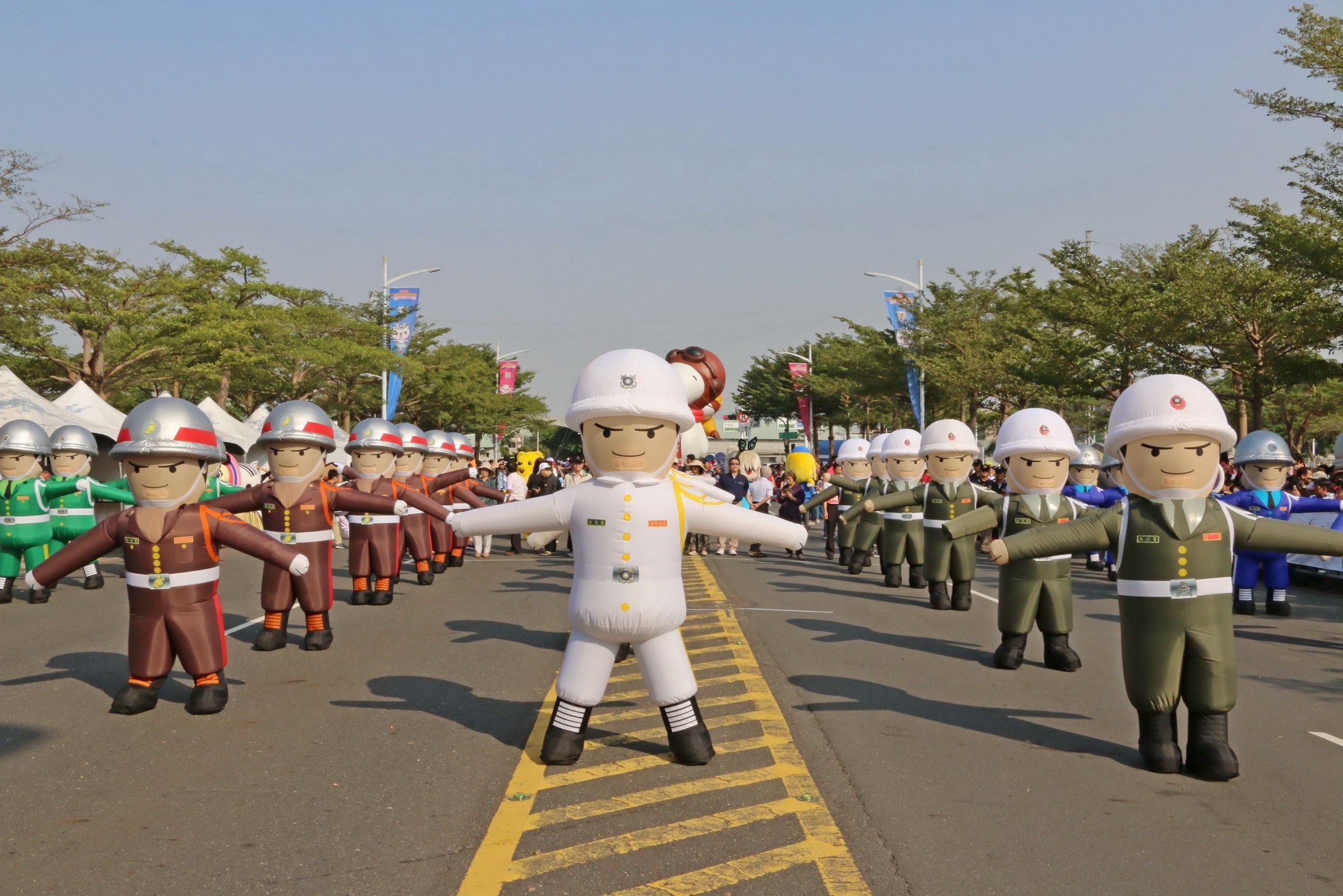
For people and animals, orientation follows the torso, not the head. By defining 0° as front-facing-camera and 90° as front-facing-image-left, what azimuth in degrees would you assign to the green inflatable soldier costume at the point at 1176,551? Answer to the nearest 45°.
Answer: approximately 0°

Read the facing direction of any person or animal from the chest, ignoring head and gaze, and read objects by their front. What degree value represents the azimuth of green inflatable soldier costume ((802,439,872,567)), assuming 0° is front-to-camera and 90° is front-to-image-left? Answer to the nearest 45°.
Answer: approximately 0°

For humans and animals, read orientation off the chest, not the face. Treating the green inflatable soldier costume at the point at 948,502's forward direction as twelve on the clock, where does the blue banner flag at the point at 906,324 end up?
The blue banner flag is roughly at 6 o'clock from the green inflatable soldier costume.

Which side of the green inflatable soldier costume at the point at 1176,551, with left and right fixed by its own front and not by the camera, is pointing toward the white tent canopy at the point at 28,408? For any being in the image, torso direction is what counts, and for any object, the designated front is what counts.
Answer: right
